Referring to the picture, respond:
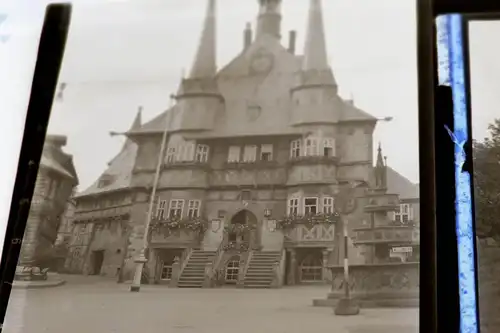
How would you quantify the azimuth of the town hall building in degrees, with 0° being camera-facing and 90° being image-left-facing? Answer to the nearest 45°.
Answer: approximately 0°
